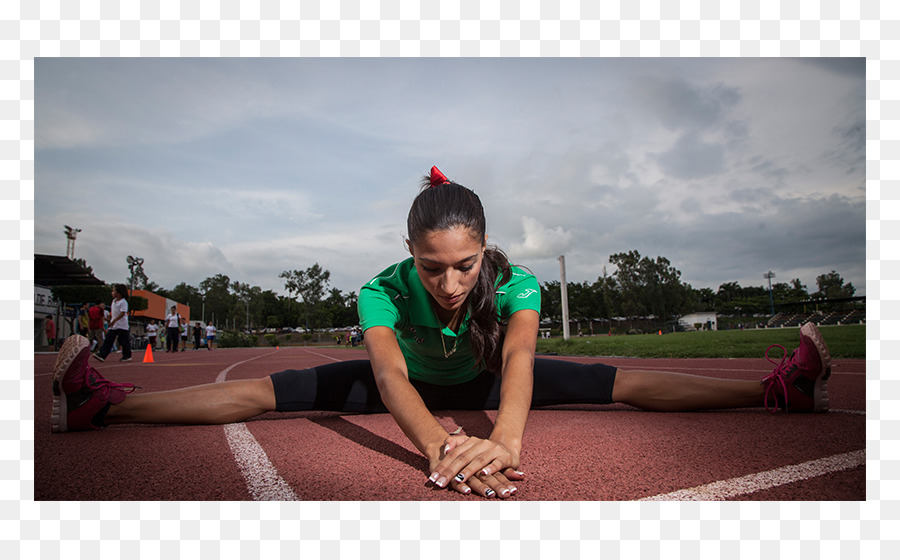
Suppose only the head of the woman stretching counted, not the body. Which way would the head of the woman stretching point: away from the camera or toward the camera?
toward the camera

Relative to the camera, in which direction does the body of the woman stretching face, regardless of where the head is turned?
toward the camera

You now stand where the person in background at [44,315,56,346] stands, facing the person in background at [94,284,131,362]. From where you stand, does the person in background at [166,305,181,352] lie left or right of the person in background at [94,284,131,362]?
left

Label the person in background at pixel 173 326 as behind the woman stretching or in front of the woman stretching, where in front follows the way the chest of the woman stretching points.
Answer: behind

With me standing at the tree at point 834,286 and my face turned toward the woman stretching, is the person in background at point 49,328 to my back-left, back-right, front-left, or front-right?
front-right

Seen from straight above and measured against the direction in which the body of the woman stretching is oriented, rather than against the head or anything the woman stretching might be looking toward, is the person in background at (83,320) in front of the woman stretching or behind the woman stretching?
behind

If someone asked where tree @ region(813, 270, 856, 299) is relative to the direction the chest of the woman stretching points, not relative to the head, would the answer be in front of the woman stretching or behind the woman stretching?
behind
